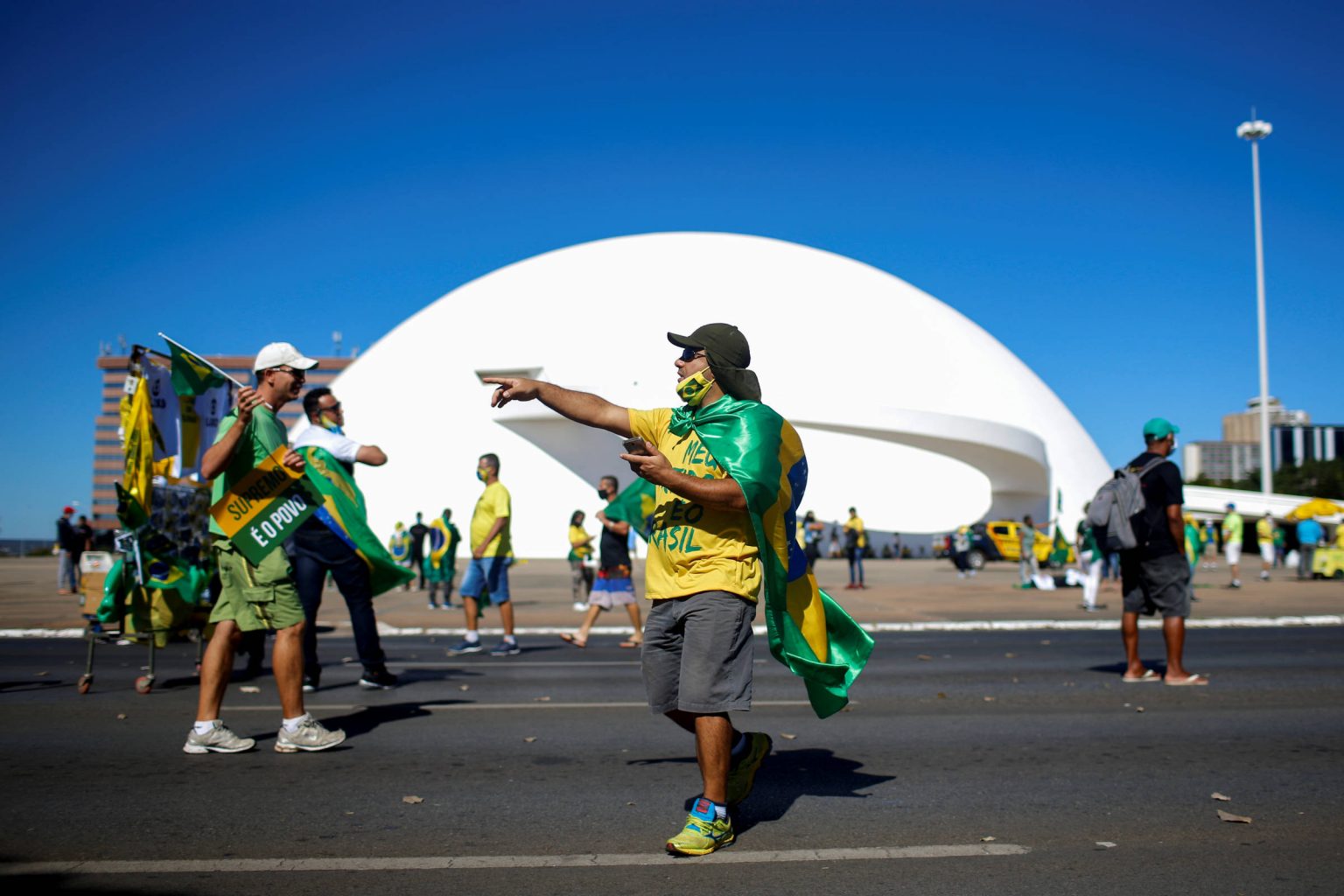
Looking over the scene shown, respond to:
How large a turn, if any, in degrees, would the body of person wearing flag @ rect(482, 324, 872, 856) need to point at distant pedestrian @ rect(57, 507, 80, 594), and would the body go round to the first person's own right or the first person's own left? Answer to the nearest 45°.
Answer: approximately 90° to the first person's own right

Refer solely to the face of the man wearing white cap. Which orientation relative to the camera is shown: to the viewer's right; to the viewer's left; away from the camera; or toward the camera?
to the viewer's right

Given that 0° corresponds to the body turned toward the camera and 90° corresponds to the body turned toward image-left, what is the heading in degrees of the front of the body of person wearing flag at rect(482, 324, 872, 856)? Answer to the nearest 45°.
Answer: approximately 45°

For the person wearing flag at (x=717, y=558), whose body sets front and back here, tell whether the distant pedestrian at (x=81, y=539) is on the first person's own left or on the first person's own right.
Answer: on the first person's own right

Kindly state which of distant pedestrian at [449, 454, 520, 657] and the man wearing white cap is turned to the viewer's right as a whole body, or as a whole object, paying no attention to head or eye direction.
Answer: the man wearing white cap

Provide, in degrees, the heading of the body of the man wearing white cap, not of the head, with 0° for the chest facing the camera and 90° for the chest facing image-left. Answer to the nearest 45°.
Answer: approximately 270°

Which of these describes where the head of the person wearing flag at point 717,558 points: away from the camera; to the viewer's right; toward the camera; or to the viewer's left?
to the viewer's left

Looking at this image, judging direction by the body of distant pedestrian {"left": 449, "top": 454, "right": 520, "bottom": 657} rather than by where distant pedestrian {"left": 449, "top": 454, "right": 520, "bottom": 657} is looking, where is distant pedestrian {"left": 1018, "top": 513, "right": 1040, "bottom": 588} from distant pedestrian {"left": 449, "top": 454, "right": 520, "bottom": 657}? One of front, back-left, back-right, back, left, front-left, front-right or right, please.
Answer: back-right

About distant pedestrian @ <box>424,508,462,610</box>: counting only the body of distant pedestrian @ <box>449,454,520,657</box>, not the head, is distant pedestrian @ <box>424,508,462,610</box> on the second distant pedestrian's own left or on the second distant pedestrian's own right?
on the second distant pedestrian's own right

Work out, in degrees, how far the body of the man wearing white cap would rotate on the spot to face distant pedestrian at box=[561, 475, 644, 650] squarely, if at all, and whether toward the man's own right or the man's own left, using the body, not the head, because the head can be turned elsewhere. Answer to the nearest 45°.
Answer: approximately 45° to the man's own left

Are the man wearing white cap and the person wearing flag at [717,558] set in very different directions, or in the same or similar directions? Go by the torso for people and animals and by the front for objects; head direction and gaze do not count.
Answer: very different directions

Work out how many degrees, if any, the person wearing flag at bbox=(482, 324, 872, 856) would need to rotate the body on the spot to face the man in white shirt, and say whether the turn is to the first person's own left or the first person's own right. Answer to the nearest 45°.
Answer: approximately 90° to the first person's own right

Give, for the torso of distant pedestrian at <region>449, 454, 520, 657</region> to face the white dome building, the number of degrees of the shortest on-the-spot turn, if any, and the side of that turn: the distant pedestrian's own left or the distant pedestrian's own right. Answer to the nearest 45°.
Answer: approximately 90° to the distant pedestrian's own right
